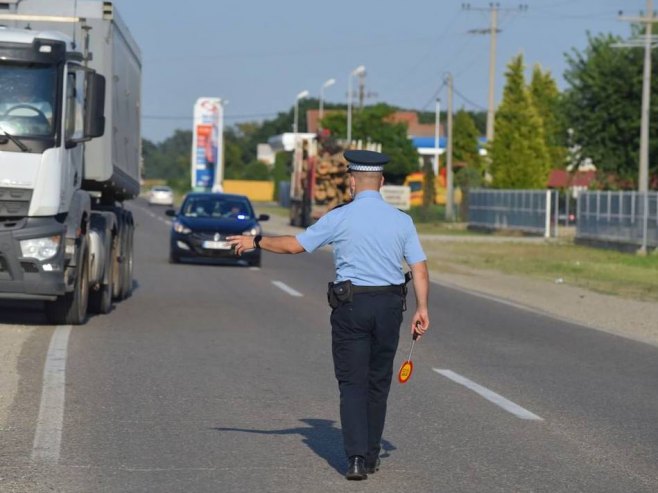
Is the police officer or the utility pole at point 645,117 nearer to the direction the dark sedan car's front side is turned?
the police officer

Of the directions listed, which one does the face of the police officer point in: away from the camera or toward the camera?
away from the camera

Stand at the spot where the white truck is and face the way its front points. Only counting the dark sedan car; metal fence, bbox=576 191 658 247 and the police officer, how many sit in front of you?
1

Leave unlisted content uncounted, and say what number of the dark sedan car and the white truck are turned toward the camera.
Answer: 2

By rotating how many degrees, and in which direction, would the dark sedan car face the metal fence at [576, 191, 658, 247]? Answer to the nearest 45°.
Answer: approximately 135° to its left

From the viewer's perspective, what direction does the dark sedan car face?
toward the camera

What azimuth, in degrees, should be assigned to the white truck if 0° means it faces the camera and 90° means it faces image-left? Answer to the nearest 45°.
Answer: approximately 0°

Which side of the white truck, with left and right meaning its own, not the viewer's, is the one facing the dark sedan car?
back

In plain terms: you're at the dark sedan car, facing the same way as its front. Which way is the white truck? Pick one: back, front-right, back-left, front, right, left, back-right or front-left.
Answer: front

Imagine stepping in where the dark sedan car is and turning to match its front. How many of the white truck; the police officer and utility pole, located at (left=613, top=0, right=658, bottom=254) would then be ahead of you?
2

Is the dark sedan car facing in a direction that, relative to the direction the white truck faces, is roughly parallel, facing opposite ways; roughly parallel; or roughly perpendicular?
roughly parallel

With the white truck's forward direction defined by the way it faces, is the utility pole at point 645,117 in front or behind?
behind

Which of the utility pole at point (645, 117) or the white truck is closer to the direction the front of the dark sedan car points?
the white truck

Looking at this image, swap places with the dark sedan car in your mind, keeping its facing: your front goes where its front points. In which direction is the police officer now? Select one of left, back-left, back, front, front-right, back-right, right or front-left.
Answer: front
